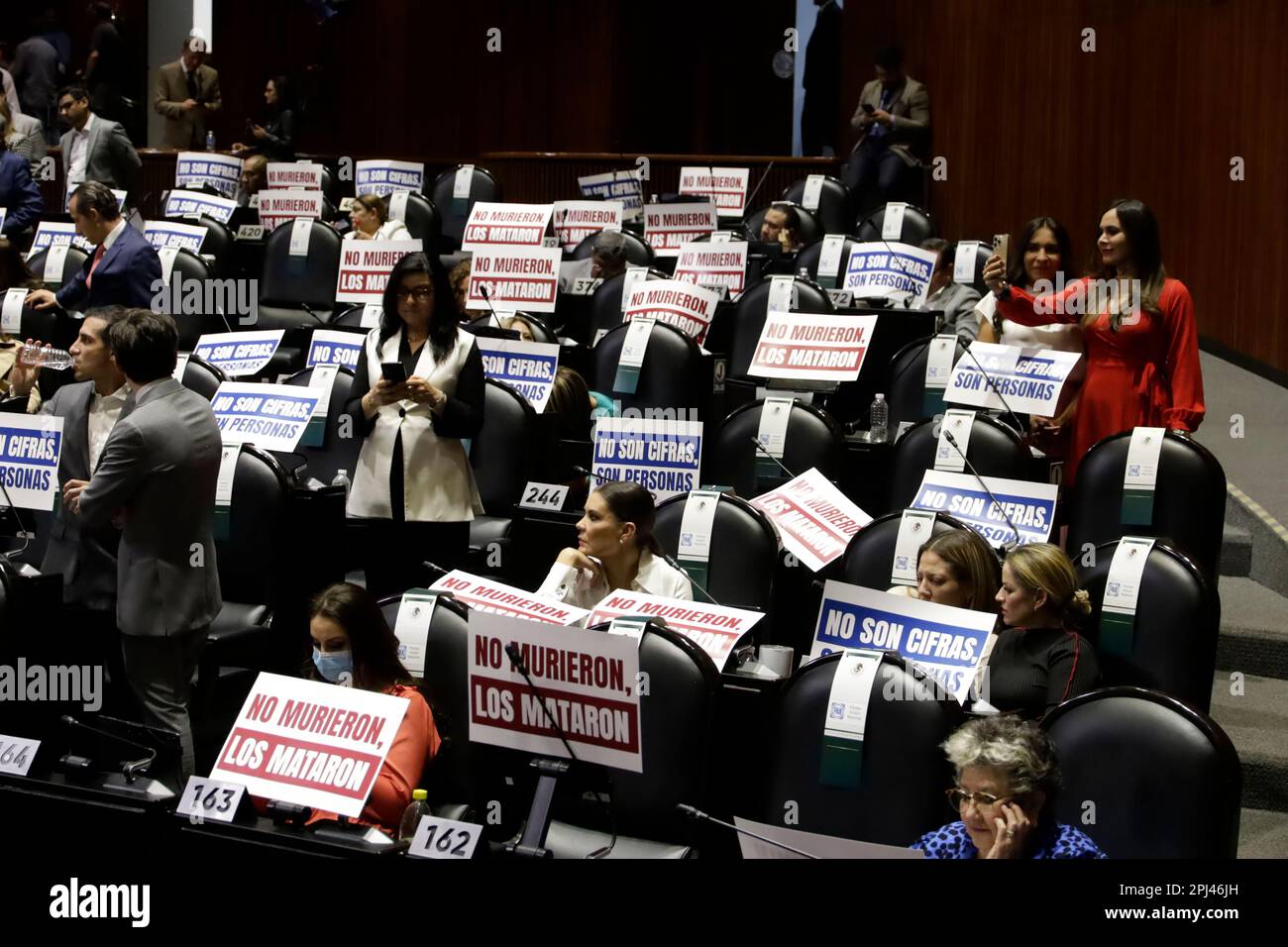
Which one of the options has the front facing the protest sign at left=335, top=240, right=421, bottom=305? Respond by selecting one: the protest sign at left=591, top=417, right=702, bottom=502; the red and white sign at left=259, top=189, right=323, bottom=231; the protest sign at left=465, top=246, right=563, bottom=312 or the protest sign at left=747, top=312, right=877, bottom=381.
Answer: the red and white sign

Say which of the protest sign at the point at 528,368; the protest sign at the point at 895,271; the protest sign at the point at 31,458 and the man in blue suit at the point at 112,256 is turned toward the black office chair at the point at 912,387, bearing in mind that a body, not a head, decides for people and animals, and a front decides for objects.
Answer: the protest sign at the point at 895,271

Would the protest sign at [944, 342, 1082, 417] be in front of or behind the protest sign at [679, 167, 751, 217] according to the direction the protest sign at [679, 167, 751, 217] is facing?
in front

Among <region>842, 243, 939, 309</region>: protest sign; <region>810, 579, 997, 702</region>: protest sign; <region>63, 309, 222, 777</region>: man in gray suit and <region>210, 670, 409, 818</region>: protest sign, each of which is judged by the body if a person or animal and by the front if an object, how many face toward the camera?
3

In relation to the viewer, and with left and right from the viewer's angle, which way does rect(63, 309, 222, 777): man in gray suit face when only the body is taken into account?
facing away from the viewer and to the left of the viewer

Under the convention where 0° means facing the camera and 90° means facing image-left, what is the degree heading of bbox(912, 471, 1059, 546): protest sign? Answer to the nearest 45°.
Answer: approximately 0°

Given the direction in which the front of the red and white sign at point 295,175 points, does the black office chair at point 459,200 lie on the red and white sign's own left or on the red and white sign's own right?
on the red and white sign's own left

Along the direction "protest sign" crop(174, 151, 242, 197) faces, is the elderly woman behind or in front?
in front

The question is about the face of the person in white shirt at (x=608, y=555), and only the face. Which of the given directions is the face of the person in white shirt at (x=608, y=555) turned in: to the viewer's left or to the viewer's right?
to the viewer's left

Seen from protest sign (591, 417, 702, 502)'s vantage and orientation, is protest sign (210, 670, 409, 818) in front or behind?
in front
